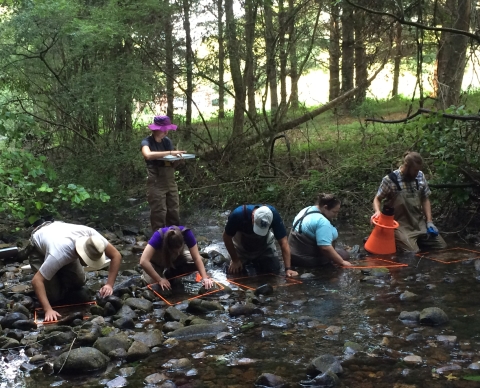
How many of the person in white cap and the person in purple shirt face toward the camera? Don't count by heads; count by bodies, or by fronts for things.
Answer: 2

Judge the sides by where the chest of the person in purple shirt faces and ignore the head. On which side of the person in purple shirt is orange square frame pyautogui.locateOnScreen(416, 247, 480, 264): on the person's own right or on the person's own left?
on the person's own left

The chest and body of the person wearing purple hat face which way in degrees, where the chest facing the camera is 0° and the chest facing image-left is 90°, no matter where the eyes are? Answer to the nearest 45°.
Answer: approximately 315°

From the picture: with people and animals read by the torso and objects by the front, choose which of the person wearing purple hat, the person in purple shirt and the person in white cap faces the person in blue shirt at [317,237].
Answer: the person wearing purple hat

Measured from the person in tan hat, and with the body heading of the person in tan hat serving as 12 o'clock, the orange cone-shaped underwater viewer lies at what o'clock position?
The orange cone-shaped underwater viewer is roughly at 10 o'clock from the person in tan hat.

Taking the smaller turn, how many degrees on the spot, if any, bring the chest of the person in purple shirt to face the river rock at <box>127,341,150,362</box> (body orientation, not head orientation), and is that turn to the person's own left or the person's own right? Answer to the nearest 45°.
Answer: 0° — they already face it

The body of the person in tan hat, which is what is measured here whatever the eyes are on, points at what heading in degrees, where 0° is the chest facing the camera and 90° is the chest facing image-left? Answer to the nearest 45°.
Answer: approximately 315°

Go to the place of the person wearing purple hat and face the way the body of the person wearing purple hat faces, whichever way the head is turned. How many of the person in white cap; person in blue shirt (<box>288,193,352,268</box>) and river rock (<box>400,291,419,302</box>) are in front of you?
3

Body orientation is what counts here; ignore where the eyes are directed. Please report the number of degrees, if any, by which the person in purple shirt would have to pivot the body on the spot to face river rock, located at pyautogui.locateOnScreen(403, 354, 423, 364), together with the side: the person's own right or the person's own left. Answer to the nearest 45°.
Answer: approximately 45° to the person's own left
